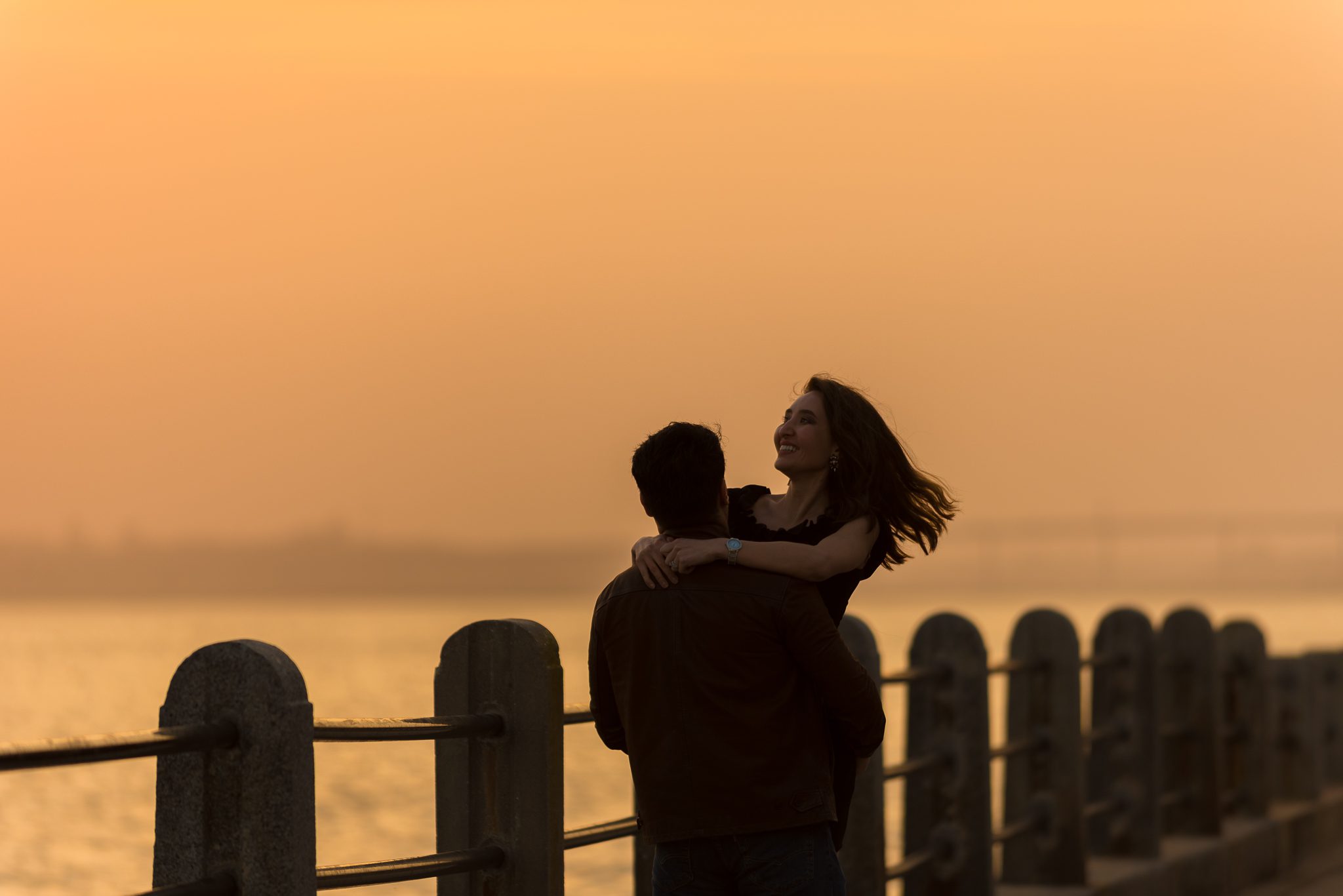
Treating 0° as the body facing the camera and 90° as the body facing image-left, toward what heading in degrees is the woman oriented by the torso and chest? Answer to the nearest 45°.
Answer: approximately 45°

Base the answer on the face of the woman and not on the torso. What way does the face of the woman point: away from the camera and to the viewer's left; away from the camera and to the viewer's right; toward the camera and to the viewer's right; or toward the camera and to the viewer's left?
toward the camera and to the viewer's left

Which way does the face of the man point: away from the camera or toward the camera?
away from the camera
